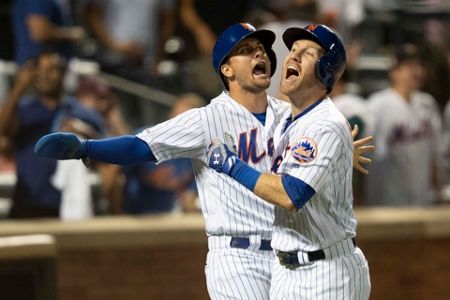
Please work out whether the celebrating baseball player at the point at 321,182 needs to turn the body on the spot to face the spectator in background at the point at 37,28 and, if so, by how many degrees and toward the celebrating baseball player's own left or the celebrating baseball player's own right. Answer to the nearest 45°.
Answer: approximately 90° to the celebrating baseball player's own right

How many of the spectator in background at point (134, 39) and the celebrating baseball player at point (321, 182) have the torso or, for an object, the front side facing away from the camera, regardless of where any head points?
0

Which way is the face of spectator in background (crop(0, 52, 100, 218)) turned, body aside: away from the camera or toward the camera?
toward the camera

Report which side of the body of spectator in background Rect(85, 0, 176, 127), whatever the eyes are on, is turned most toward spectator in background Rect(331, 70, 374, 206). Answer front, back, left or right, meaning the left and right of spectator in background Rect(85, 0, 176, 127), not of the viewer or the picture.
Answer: left

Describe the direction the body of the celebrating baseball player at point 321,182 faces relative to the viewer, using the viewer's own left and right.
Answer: facing the viewer and to the left of the viewer

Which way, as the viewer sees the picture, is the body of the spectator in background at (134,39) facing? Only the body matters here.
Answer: toward the camera

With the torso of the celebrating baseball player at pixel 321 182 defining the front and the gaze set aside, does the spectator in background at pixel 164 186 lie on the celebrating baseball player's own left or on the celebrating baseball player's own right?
on the celebrating baseball player's own right

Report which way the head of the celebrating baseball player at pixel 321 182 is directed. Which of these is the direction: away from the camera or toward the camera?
toward the camera

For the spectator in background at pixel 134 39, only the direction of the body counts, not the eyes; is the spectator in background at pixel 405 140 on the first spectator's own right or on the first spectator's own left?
on the first spectator's own left

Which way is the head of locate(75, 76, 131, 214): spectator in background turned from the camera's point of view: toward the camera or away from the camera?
toward the camera
